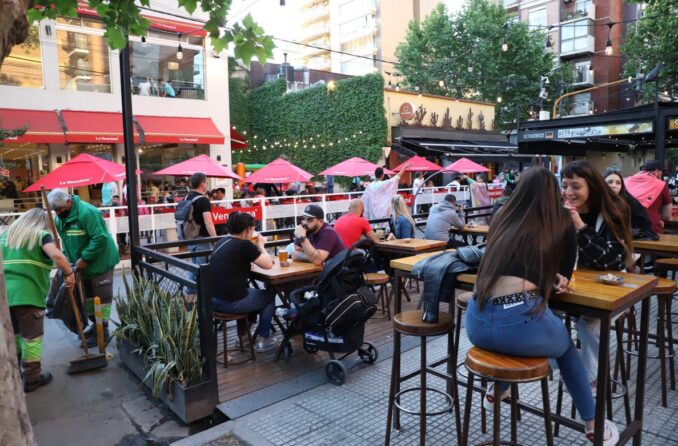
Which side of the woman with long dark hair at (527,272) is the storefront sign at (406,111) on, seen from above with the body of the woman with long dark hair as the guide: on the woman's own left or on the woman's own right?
on the woman's own left

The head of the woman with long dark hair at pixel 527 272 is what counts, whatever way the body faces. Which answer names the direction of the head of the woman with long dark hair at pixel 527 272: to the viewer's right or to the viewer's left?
to the viewer's right

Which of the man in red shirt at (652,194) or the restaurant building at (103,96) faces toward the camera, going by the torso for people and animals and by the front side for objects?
the restaurant building

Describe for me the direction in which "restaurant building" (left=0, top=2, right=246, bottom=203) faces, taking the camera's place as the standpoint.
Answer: facing the viewer

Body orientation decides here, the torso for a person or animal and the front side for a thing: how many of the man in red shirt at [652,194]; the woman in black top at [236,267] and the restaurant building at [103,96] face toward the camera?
1

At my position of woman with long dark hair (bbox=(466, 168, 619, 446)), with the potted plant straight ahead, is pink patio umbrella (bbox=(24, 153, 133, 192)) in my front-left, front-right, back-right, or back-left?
front-right

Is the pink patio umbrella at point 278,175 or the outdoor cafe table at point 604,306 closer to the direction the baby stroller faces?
the pink patio umbrella

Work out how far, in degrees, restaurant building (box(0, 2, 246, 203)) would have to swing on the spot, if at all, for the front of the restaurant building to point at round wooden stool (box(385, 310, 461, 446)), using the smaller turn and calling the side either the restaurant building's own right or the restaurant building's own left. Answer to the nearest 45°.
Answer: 0° — it already faces it

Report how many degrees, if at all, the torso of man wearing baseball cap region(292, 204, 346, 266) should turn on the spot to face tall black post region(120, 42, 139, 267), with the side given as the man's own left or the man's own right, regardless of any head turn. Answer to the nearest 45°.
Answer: approximately 45° to the man's own right

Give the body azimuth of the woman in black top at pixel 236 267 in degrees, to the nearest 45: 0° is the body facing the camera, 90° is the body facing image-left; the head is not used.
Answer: approximately 225°

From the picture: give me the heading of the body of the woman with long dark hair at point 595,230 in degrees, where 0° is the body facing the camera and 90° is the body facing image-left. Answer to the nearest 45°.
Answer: approximately 45°

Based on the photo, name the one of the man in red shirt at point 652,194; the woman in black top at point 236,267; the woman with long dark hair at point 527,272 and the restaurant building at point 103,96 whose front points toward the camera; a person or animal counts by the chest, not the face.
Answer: the restaurant building
